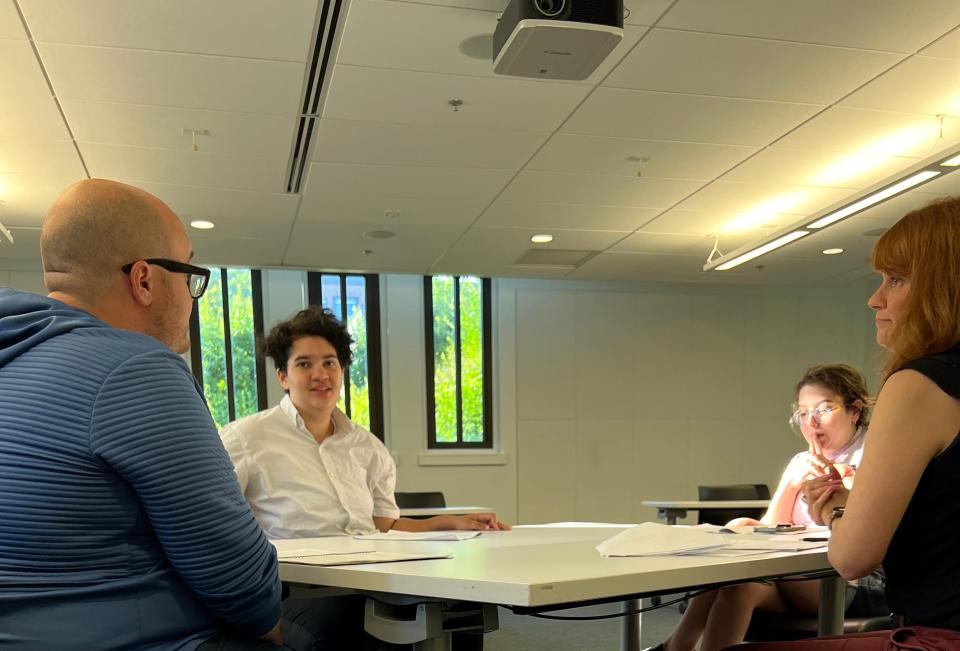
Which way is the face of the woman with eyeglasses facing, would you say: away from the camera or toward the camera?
toward the camera

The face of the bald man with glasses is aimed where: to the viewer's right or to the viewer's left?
to the viewer's right

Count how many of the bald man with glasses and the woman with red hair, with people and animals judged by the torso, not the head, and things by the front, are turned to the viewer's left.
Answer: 1

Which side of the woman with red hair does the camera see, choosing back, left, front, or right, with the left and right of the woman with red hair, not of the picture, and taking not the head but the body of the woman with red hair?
left

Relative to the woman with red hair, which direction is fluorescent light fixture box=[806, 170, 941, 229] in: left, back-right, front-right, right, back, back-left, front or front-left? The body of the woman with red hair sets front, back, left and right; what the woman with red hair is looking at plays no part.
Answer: right

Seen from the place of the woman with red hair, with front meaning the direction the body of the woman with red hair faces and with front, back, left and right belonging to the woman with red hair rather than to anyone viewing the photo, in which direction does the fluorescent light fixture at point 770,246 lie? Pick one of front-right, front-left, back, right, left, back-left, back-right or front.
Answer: right

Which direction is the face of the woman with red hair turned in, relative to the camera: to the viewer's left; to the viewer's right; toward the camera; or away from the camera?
to the viewer's left

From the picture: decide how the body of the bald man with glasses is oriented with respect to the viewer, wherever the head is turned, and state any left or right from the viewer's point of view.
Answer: facing away from the viewer and to the right of the viewer

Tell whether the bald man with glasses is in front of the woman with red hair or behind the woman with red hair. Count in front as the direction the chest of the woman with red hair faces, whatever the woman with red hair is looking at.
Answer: in front

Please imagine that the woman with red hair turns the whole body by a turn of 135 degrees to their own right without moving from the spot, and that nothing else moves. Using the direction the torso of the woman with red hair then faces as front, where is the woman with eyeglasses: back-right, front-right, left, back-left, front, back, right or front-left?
front-left

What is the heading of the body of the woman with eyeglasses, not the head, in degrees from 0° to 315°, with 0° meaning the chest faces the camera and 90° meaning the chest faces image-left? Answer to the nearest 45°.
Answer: approximately 45°

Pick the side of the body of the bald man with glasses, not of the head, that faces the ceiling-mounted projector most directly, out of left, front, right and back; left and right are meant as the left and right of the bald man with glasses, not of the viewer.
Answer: front
